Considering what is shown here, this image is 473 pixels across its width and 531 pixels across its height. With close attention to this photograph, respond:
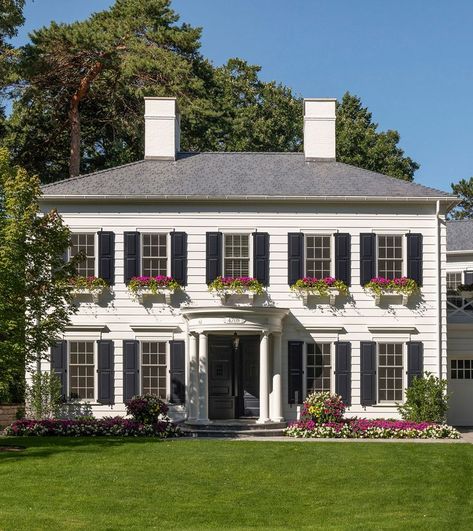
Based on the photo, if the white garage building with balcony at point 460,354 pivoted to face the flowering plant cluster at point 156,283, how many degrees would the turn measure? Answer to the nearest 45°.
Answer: approximately 45° to its right

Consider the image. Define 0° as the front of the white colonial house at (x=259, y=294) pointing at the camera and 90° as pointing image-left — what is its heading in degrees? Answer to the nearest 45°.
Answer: approximately 0°

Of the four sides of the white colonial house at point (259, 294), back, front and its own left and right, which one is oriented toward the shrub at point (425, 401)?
left

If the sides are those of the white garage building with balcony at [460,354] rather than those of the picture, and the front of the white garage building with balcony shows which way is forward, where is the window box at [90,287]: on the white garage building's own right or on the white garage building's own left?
on the white garage building's own right

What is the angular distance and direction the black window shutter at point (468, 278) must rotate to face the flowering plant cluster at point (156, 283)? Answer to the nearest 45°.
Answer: approximately 45° to its right

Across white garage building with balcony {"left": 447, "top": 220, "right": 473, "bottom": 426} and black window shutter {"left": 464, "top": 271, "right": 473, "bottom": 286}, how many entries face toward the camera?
2
